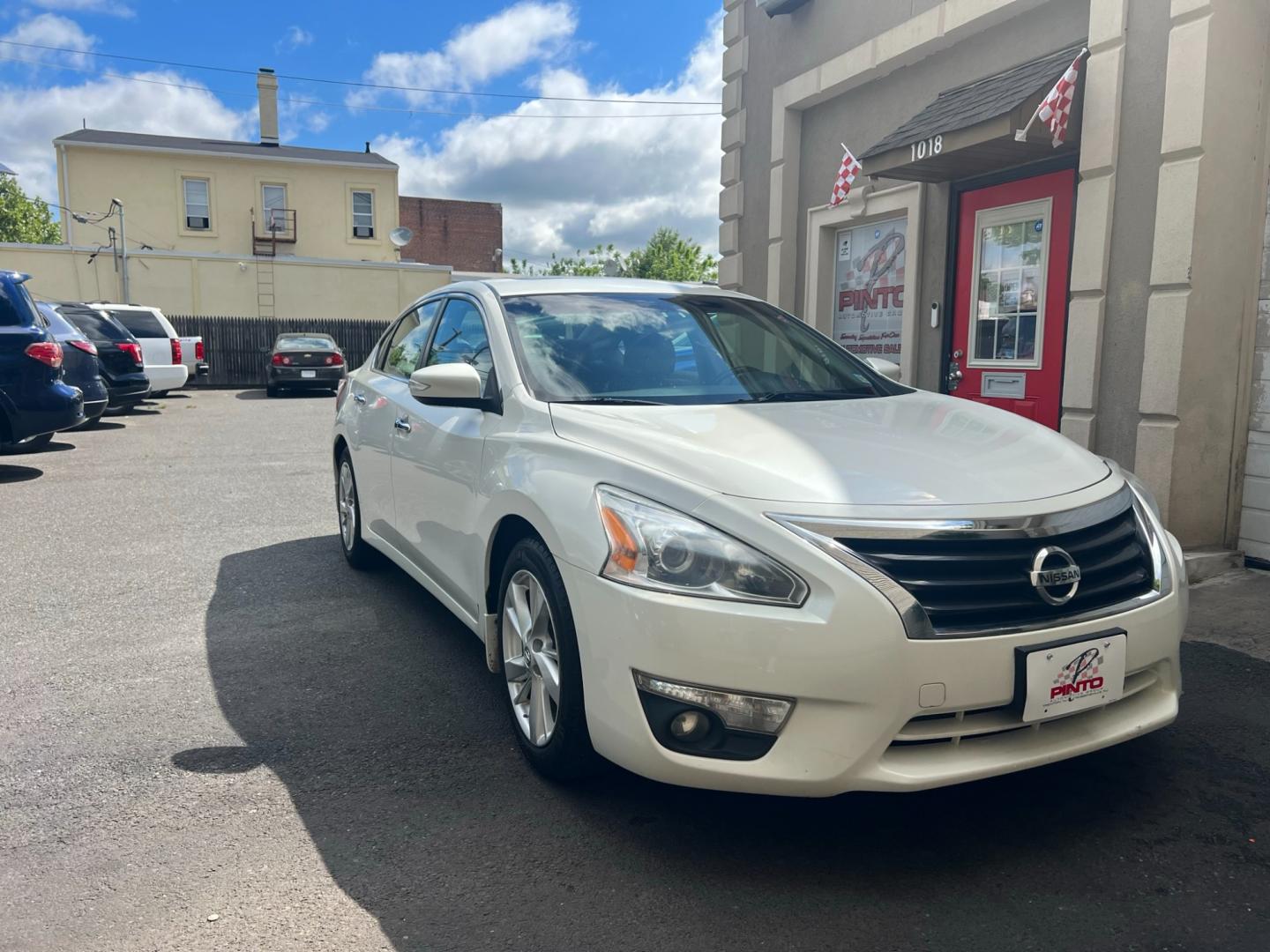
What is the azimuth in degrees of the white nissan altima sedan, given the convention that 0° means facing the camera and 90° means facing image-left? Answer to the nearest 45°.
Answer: approximately 315°

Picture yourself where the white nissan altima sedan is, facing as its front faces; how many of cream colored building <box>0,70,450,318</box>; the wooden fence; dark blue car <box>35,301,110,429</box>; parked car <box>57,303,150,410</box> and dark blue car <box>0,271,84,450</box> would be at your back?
5

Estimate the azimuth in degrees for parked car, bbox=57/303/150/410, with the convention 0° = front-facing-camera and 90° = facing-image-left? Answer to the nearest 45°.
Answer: approximately 135°

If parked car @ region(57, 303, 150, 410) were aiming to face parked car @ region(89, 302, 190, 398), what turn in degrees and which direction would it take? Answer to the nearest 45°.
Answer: approximately 45° to its right

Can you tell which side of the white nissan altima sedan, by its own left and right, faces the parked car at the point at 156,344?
back

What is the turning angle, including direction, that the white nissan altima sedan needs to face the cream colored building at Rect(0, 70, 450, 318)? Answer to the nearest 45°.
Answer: approximately 180°

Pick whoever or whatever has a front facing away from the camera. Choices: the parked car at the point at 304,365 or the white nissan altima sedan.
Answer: the parked car

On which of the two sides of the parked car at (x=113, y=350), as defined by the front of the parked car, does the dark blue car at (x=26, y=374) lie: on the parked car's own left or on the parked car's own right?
on the parked car's own left

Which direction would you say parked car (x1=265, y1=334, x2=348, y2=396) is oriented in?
away from the camera

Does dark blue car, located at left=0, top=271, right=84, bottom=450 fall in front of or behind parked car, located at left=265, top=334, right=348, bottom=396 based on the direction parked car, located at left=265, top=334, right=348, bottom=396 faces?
behind

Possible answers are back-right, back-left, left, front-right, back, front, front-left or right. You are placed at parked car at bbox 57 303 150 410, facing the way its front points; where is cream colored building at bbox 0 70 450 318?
front-right

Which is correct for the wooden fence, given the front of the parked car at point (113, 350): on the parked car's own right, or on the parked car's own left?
on the parked car's own right

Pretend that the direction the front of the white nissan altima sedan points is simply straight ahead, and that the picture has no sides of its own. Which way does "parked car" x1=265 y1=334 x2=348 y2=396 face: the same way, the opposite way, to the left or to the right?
the opposite way
